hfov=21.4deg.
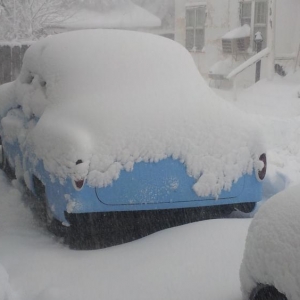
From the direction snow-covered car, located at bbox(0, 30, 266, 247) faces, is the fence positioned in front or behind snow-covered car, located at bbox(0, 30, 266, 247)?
in front

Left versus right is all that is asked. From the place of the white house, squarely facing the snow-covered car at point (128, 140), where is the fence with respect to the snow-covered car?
right

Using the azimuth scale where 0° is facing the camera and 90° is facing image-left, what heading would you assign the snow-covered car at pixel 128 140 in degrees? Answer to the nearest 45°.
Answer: approximately 135°

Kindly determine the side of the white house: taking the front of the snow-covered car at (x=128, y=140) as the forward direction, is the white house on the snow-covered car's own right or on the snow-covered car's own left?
on the snow-covered car's own right
